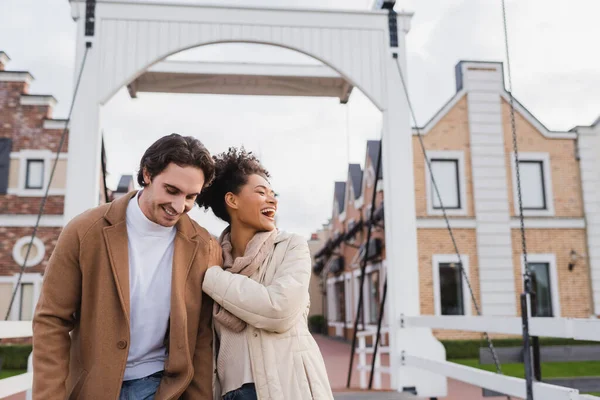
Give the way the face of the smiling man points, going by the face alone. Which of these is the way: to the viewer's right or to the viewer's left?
to the viewer's right

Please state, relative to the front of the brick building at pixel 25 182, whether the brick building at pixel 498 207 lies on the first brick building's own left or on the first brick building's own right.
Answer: on the first brick building's own left

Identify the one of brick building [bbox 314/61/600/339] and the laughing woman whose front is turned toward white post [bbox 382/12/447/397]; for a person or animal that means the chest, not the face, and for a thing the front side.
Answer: the brick building

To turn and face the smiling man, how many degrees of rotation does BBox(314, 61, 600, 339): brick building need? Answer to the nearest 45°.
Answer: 0° — it already faces them

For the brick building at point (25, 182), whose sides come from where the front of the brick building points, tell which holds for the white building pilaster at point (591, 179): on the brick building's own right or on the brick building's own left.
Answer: on the brick building's own left

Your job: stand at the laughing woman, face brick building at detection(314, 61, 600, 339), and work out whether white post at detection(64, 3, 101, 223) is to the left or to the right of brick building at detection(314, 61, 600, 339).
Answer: left

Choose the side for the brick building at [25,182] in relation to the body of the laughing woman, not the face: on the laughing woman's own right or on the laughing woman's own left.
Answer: on the laughing woman's own right

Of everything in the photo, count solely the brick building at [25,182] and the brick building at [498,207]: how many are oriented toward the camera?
2

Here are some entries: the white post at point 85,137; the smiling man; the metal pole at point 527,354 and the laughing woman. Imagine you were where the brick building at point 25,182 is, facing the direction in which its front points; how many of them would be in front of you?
4

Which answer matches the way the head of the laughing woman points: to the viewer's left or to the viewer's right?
to the viewer's right

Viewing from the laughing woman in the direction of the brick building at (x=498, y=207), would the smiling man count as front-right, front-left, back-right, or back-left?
back-left

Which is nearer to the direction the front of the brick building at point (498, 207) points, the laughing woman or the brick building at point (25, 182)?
the laughing woman

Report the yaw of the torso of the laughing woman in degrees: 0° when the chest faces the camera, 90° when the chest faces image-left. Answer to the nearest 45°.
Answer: approximately 45°
